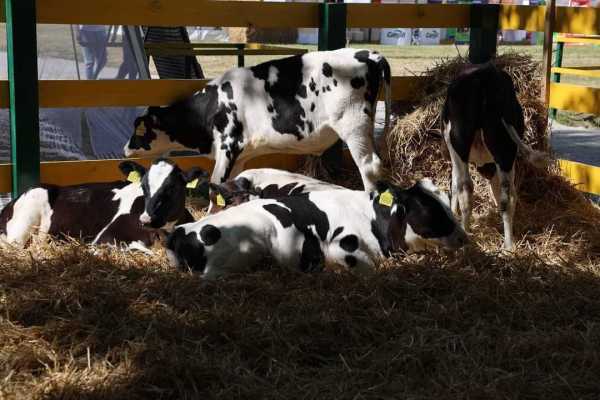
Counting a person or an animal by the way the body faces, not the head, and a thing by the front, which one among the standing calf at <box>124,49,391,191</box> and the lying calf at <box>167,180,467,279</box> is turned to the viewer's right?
the lying calf

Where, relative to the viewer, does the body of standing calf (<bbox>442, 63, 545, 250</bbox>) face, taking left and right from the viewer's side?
facing away from the viewer

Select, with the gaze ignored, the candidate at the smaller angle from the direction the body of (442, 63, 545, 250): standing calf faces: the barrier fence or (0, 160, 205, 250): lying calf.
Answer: the barrier fence

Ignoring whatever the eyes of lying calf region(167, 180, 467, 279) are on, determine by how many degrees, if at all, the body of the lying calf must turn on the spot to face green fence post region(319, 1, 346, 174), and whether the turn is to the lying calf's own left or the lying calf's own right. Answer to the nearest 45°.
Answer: approximately 90° to the lying calf's own left

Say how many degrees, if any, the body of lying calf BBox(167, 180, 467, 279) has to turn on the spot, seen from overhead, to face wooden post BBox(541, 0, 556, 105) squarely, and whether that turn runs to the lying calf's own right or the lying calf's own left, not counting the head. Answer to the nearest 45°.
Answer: approximately 45° to the lying calf's own left

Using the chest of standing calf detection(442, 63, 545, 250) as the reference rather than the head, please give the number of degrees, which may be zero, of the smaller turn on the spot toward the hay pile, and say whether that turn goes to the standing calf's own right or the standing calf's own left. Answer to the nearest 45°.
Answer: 0° — it already faces it

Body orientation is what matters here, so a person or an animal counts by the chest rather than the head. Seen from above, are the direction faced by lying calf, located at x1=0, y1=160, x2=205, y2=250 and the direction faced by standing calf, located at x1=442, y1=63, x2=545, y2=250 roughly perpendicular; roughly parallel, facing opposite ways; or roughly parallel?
roughly perpendicular

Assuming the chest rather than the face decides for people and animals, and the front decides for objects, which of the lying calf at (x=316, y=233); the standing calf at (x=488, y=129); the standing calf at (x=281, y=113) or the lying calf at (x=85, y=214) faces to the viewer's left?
the standing calf at (x=281, y=113)

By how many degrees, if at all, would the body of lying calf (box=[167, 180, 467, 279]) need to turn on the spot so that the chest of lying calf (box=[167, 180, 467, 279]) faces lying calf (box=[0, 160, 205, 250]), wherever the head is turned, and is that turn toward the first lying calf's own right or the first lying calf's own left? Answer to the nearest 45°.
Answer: approximately 180°

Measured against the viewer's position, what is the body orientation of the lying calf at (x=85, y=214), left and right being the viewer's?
facing to the right of the viewer

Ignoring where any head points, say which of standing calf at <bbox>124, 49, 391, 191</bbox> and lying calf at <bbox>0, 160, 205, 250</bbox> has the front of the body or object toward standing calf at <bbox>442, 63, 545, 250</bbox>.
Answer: the lying calf

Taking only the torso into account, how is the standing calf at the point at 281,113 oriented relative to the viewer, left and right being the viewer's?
facing to the left of the viewer

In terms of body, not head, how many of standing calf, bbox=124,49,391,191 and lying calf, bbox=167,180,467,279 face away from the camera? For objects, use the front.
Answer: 0

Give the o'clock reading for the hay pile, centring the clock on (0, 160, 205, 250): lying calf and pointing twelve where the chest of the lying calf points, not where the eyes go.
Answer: The hay pile is roughly at 11 o'clock from the lying calf.

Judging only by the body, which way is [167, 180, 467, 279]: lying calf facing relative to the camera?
to the viewer's right

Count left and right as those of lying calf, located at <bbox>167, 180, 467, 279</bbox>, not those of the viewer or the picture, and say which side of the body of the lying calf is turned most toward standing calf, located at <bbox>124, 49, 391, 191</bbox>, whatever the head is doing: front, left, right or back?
left
